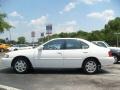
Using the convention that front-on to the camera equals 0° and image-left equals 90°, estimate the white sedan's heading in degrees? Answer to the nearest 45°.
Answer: approximately 90°
